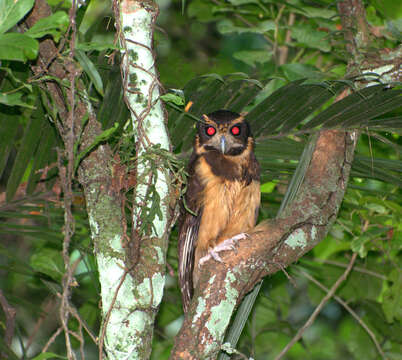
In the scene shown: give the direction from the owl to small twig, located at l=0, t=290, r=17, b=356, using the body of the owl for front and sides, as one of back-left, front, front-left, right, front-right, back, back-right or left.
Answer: right

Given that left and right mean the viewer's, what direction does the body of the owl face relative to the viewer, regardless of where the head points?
facing the viewer and to the right of the viewer

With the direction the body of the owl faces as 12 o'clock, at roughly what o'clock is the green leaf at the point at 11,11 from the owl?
The green leaf is roughly at 2 o'clock from the owl.

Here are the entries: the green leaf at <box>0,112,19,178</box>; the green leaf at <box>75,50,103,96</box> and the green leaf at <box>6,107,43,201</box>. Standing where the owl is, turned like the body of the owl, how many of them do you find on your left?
0

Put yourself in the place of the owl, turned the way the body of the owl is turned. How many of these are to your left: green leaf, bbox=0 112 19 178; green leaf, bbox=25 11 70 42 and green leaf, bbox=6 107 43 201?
0

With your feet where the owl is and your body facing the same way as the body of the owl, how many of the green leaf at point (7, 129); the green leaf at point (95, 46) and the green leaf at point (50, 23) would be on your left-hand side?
0

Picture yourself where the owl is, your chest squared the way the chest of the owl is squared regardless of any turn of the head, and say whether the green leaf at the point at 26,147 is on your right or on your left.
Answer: on your right

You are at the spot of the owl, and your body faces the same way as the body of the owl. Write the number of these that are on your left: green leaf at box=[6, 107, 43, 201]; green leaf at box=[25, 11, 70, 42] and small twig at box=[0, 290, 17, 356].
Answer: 0
